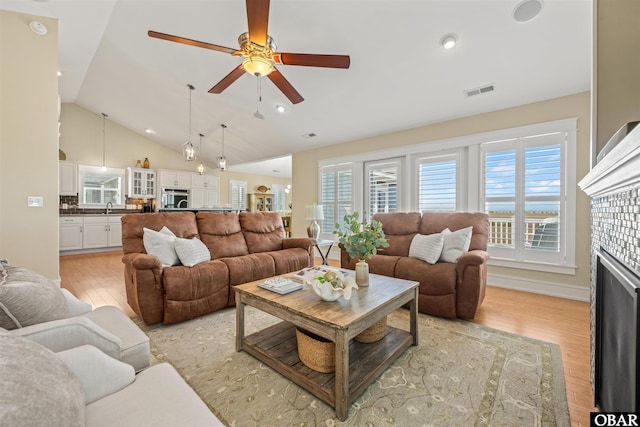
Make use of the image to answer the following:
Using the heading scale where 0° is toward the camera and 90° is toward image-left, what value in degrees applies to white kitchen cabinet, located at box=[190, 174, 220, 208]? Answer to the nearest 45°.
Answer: approximately 0°

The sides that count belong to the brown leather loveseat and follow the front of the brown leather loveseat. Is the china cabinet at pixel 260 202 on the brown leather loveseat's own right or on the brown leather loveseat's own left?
on the brown leather loveseat's own right

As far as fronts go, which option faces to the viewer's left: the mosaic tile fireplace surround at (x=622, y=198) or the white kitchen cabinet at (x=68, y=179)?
the mosaic tile fireplace surround

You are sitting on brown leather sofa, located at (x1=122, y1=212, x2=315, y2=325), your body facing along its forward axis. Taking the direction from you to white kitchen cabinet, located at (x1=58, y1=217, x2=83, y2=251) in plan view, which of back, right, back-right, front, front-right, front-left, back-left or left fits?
back

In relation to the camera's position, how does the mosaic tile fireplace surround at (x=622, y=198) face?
facing to the left of the viewer

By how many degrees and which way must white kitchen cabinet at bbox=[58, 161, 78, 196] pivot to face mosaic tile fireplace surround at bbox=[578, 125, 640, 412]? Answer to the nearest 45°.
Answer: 0° — it already faces it

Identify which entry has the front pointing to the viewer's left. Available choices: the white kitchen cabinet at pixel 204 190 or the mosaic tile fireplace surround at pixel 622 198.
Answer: the mosaic tile fireplace surround
